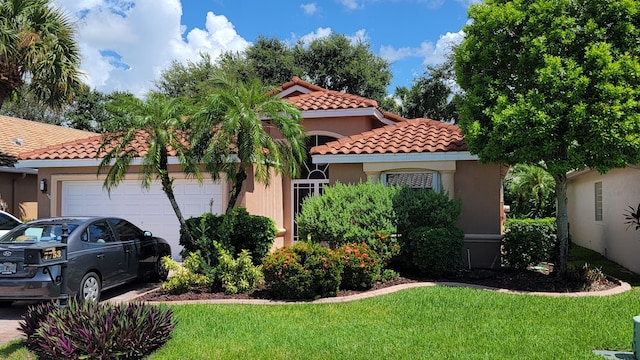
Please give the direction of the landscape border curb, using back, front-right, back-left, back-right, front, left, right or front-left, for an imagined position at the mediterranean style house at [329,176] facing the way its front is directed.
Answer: front

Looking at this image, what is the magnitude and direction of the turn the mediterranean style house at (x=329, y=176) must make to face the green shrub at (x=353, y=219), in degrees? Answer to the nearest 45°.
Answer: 0° — it already faces it

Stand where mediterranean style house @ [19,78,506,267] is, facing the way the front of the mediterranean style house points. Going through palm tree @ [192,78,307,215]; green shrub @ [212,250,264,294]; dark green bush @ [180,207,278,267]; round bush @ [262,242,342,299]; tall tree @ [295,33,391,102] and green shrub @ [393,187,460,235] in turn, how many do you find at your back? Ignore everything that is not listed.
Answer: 1

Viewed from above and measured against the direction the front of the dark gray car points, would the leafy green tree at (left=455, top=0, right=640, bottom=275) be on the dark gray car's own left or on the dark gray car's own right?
on the dark gray car's own right

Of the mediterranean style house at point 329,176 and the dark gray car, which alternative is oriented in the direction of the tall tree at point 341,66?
the dark gray car

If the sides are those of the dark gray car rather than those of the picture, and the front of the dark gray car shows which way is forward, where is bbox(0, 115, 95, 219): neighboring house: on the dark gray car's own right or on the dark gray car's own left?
on the dark gray car's own left

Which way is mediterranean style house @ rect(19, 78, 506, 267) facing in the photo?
toward the camera

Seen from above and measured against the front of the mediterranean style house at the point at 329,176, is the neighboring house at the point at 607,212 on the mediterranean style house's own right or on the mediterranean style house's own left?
on the mediterranean style house's own left

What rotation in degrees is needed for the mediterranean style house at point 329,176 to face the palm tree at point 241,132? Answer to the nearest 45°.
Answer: approximately 45° to its right

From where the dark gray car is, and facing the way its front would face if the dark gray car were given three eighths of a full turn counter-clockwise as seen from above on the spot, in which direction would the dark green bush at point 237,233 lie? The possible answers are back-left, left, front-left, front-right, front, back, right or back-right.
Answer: back

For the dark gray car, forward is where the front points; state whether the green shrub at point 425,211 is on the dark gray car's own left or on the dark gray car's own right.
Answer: on the dark gray car's own right

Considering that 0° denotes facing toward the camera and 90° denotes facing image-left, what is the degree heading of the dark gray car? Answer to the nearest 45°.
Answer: approximately 225°

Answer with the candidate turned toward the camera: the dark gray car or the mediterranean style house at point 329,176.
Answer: the mediterranean style house

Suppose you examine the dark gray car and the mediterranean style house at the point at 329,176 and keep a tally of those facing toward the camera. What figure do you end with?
1

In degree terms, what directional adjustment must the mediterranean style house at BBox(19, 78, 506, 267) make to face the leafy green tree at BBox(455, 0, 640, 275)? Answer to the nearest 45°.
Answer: approximately 45° to its left

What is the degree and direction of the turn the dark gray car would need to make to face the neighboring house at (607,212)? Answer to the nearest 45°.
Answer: approximately 45° to its right

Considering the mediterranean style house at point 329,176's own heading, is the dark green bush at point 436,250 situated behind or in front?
in front

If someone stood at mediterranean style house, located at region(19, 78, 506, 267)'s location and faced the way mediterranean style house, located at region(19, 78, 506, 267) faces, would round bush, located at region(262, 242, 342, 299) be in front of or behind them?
in front
